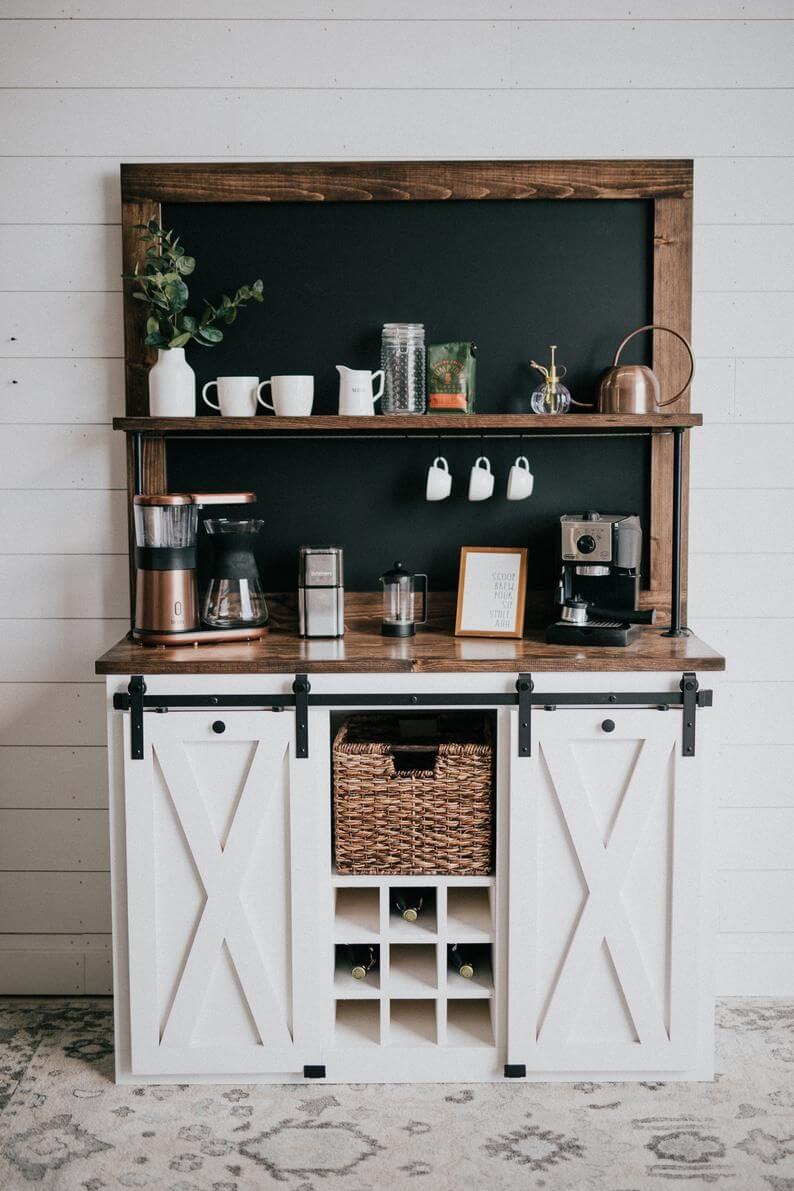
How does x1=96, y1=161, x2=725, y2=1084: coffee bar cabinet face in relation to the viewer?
toward the camera

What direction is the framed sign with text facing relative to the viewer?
toward the camera

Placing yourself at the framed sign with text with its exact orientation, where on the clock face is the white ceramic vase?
The white ceramic vase is roughly at 3 o'clock from the framed sign with text.

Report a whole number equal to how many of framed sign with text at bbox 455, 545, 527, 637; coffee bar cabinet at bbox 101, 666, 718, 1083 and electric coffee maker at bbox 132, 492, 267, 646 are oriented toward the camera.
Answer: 3

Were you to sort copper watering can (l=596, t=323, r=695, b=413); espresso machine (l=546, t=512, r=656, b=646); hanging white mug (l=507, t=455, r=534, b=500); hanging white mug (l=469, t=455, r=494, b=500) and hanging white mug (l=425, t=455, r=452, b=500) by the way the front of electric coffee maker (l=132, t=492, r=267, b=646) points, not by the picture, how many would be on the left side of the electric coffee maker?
5
